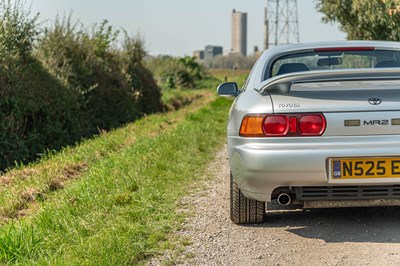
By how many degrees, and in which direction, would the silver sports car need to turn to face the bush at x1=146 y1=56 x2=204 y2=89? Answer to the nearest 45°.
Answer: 0° — it already faces it

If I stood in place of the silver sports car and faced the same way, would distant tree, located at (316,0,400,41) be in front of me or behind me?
in front

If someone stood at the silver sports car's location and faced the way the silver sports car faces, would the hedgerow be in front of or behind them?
in front

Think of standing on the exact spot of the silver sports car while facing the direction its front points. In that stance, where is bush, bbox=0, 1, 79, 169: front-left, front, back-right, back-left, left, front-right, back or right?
front-left

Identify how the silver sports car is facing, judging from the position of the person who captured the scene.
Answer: facing away from the viewer
